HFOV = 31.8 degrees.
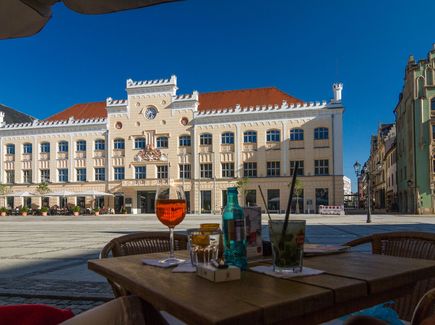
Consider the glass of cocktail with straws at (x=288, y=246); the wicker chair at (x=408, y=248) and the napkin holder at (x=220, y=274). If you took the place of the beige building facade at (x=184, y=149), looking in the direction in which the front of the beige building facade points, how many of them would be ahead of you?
3

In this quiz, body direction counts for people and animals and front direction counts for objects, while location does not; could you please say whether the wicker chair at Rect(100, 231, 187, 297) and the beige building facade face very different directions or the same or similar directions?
same or similar directions

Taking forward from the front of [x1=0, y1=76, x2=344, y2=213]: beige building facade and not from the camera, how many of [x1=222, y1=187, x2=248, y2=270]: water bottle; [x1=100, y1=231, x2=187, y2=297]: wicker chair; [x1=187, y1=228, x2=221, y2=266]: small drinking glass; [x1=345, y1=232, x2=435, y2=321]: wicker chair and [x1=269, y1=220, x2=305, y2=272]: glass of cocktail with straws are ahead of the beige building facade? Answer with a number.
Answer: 5

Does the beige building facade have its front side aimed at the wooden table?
yes

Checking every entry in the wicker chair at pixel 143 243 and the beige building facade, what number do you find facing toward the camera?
2

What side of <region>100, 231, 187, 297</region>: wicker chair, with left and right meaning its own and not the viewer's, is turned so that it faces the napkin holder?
front

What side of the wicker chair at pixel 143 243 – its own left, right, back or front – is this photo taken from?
front

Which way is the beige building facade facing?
toward the camera

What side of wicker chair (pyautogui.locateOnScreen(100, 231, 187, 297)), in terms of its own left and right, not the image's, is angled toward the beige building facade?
back

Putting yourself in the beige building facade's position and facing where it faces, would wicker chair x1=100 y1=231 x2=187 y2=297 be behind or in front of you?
in front

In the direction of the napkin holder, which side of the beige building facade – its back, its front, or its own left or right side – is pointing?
front

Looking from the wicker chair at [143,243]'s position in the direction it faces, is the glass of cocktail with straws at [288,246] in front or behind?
in front

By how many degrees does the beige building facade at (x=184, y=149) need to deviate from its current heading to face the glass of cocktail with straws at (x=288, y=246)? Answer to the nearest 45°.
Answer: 0° — it already faces it
